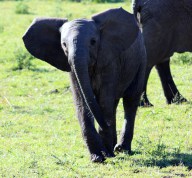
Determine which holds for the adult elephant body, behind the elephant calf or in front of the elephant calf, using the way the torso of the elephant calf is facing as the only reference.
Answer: behind
